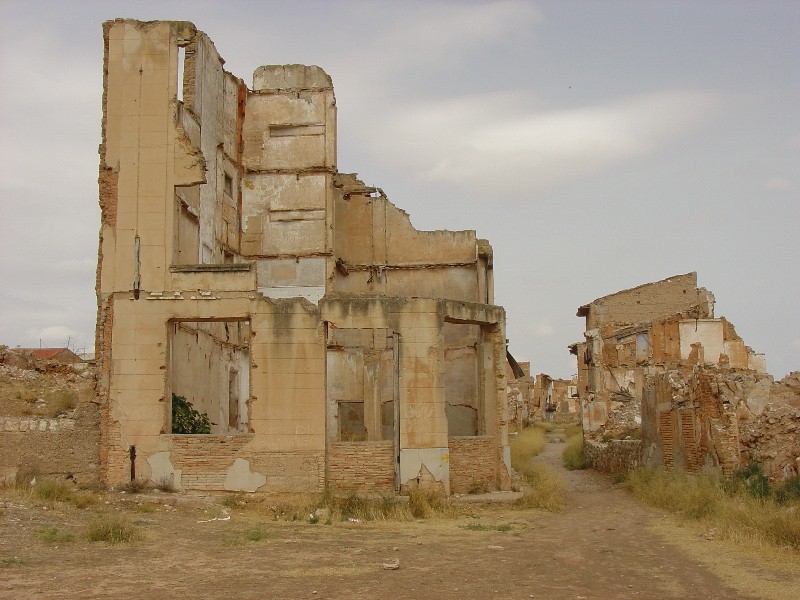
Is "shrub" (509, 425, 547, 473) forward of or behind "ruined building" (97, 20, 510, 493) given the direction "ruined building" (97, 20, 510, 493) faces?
behind

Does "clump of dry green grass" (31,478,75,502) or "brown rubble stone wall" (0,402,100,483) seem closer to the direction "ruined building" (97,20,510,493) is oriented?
the clump of dry green grass

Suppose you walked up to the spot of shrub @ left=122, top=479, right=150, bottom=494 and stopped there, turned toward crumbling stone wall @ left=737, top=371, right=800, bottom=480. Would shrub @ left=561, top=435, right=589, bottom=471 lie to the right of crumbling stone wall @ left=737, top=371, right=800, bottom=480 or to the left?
left

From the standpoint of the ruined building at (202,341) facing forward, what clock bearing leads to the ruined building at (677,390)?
the ruined building at (677,390) is roughly at 8 o'clock from the ruined building at (202,341).

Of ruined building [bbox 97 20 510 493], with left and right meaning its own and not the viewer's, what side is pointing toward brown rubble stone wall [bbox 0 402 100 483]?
right

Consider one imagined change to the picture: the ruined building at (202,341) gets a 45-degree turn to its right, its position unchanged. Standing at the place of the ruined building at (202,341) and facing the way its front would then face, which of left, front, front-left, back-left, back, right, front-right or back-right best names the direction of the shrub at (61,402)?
right

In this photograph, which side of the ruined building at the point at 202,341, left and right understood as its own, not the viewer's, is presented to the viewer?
front

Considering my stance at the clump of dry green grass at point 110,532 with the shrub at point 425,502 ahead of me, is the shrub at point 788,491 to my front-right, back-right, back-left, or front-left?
front-right

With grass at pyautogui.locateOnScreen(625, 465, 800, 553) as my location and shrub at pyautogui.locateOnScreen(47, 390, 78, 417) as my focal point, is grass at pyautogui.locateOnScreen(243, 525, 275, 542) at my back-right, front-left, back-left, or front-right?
front-left

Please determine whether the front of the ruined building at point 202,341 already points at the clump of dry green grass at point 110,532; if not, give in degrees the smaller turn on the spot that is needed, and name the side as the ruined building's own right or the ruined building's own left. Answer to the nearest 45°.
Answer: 0° — it already faces it

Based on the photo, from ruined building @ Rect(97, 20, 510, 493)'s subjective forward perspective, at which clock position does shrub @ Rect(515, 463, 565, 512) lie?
The shrub is roughly at 9 o'clock from the ruined building.

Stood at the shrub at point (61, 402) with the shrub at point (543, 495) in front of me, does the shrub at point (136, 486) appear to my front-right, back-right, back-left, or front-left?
front-right

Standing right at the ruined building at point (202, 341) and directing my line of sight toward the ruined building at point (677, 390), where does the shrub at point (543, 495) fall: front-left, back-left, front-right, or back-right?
front-right
